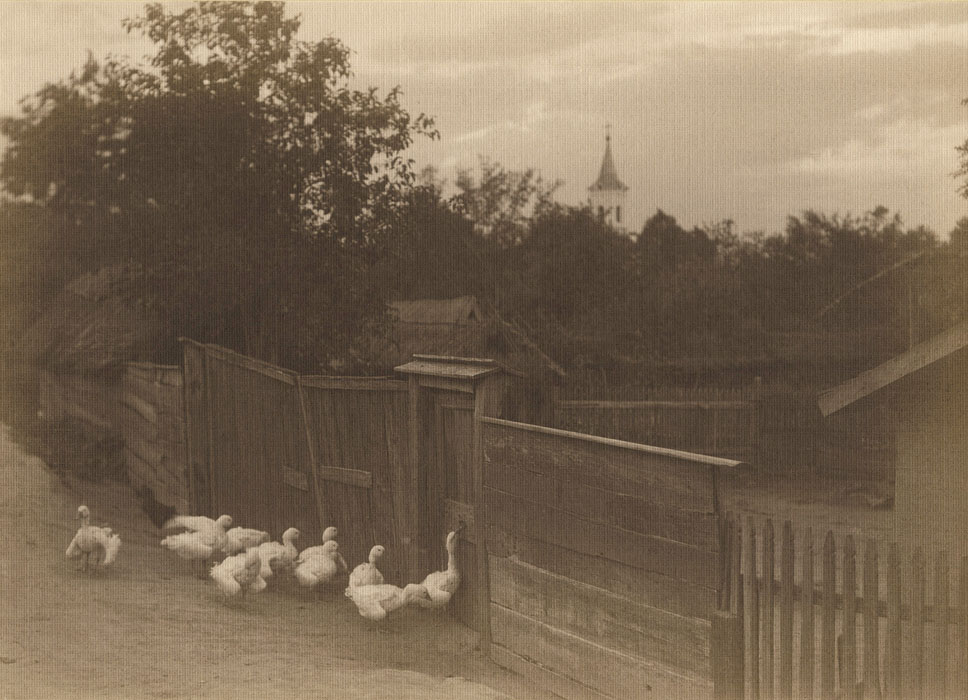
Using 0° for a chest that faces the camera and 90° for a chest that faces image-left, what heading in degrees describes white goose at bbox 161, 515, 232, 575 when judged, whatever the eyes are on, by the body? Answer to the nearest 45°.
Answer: approximately 270°

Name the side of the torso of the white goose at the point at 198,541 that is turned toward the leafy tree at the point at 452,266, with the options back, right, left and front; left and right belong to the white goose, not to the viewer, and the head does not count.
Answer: left

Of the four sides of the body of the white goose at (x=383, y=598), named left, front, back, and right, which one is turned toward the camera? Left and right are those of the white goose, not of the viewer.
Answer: right

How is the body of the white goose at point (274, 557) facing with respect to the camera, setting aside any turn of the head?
to the viewer's right

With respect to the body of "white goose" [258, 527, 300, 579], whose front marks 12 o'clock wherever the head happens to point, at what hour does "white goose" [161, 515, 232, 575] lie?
"white goose" [161, 515, 232, 575] is roughly at 7 o'clock from "white goose" [258, 527, 300, 579].

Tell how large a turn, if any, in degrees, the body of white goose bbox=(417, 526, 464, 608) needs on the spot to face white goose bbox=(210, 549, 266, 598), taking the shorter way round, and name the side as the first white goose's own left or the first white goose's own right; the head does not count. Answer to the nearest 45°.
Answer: approximately 180°

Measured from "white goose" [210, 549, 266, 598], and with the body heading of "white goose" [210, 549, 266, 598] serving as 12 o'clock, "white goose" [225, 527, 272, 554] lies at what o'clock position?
"white goose" [225, 527, 272, 554] is roughly at 9 o'clock from "white goose" [210, 549, 266, 598].

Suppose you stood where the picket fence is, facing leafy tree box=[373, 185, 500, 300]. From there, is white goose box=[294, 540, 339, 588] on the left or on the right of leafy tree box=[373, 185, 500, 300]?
left

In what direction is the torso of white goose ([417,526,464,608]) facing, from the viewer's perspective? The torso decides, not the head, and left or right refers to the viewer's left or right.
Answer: facing to the right of the viewer

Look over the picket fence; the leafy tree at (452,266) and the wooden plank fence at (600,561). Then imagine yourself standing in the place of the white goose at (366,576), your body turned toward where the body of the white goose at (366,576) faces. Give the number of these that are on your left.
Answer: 1
